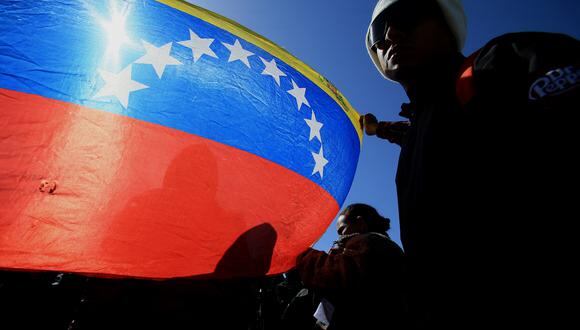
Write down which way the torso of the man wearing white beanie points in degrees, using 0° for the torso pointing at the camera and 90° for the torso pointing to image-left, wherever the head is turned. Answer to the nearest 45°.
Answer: approximately 45°

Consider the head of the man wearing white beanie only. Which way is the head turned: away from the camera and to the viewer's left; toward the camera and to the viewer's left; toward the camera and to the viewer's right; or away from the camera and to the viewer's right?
toward the camera and to the viewer's left

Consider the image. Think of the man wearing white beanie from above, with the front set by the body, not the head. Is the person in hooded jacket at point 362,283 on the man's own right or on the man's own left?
on the man's own right
